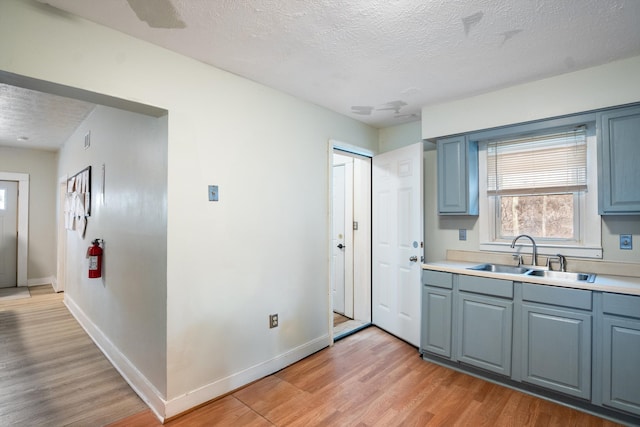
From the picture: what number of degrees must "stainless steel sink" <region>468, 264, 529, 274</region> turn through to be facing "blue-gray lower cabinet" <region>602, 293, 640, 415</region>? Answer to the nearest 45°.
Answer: approximately 45° to its left

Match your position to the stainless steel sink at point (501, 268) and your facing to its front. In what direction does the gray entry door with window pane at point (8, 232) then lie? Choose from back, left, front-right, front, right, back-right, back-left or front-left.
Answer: right

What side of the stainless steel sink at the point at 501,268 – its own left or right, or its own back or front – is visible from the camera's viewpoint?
front

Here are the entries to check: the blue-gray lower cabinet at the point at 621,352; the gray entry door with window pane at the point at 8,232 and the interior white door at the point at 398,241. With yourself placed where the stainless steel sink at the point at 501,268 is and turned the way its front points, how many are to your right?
2

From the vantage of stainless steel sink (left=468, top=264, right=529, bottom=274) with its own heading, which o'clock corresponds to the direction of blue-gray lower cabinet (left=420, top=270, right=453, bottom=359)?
The blue-gray lower cabinet is roughly at 2 o'clock from the stainless steel sink.

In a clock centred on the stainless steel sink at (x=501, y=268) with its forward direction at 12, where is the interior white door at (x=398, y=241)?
The interior white door is roughly at 3 o'clock from the stainless steel sink.

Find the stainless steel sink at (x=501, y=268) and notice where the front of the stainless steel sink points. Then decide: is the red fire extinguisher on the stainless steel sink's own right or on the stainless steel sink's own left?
on the stainless steel sink's own right
